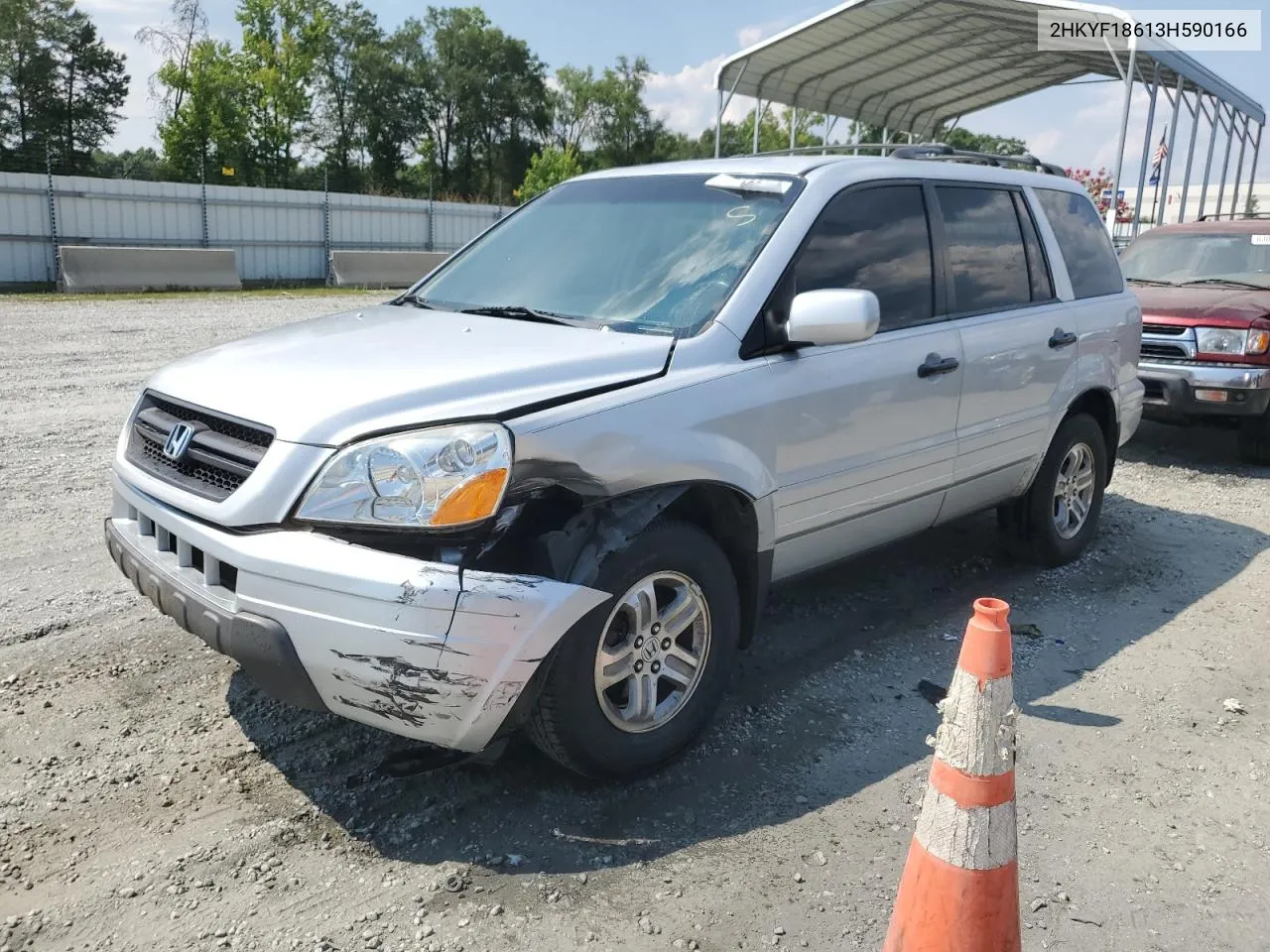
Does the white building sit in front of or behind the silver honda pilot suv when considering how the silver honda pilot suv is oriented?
behind

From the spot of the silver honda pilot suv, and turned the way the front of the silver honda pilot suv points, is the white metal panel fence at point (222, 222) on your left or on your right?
on your right

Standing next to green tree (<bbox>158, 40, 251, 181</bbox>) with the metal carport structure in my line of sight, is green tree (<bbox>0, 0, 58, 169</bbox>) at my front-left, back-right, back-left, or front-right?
back-right

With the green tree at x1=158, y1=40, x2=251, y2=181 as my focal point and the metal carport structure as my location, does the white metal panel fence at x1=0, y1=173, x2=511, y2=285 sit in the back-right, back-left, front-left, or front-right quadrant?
front-left

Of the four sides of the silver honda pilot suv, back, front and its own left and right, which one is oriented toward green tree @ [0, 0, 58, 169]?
right

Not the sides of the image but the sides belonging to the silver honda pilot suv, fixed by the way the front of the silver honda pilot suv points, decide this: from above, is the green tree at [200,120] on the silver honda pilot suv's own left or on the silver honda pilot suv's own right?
on the silver honda pilot suv's own right

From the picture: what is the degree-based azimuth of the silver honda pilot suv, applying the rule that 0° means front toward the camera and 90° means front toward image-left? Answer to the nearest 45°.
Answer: approximately 45°

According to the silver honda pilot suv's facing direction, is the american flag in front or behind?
behind

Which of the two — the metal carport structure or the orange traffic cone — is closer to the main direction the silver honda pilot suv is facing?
the orange traffic cone

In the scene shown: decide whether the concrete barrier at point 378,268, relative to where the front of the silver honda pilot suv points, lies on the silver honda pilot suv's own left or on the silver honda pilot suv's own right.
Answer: on the silver honda pilot suv's own right

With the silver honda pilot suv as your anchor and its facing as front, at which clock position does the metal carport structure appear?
The metal carport structure is roughly at 5 o'clock from the silver honda pilot suv.

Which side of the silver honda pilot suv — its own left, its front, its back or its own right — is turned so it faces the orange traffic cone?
left
